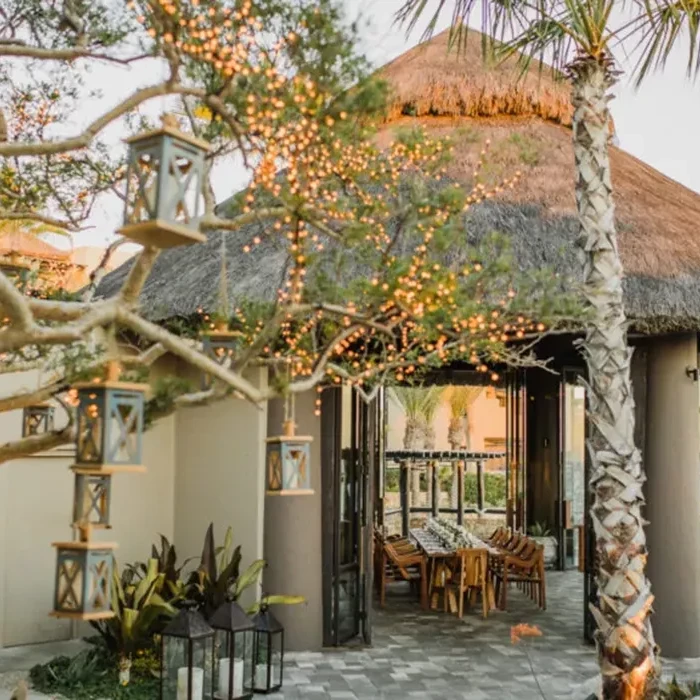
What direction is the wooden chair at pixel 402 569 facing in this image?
to the viewer's right

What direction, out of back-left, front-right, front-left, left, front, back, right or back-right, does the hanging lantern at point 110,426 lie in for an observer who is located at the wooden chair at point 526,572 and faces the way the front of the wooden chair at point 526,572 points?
left

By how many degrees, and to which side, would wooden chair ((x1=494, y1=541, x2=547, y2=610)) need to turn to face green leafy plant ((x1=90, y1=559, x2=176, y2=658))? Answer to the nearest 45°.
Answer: approximately 45° to its left

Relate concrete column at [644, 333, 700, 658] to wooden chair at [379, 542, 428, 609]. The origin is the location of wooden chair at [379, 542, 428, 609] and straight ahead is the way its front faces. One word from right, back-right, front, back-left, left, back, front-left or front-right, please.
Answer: front-right

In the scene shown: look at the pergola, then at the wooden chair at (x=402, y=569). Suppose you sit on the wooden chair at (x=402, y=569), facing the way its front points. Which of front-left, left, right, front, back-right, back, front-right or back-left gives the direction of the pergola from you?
left

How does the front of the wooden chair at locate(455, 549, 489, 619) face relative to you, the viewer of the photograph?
facing away from the viewer

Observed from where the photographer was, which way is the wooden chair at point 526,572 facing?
facing to the left of the viewer

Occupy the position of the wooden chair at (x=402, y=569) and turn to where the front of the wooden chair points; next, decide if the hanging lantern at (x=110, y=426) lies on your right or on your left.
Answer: on your right

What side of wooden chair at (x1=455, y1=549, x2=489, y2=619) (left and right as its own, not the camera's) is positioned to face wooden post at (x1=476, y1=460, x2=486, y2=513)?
front

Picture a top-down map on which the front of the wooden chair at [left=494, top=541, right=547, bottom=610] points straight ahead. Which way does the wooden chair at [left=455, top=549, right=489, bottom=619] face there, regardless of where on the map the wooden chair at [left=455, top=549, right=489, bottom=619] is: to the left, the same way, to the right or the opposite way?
to the right

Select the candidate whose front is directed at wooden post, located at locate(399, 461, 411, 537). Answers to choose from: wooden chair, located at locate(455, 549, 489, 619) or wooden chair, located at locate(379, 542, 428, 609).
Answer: wooden chair, located at locate(455, 549, 489, 619)

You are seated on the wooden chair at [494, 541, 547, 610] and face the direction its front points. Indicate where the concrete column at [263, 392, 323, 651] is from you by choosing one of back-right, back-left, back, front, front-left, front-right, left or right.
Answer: front-left

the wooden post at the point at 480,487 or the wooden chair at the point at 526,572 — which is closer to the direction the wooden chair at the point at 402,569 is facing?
the wooden chair

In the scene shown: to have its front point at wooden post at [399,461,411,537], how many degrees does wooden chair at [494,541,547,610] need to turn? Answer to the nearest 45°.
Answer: approximately 90° to its right

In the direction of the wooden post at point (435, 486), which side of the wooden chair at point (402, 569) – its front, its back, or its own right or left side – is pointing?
left

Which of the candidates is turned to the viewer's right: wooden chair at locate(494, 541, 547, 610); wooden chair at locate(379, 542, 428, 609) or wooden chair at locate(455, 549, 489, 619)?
wooden chair at locate(379, 542, 428, 609)

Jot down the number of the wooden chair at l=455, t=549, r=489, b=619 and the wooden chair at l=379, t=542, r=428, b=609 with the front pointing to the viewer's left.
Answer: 0

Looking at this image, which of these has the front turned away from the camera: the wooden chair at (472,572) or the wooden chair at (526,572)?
the wooden chair at (472,572)

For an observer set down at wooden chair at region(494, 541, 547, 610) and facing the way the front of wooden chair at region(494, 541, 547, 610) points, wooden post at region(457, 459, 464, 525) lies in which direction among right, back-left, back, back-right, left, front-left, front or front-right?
right
